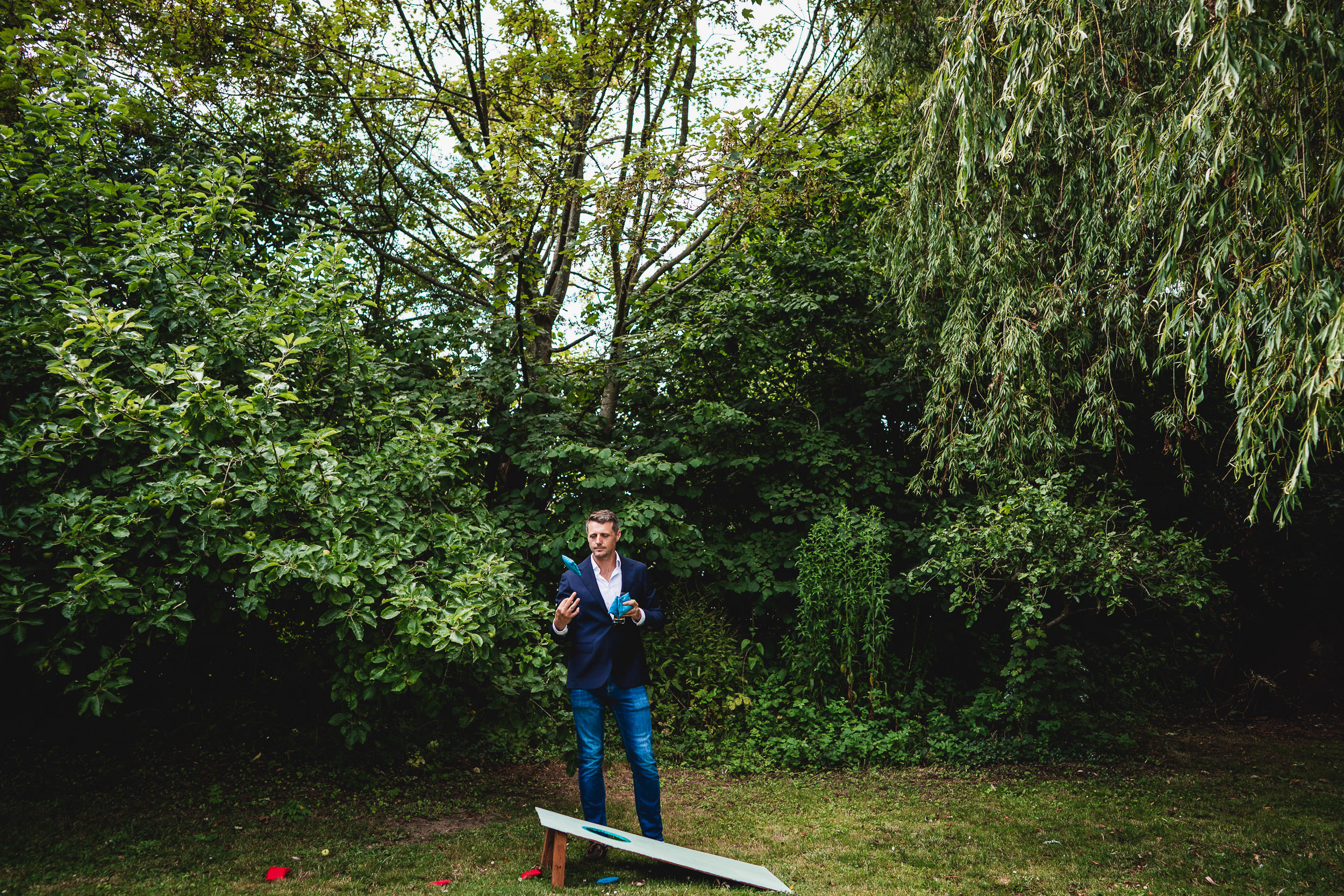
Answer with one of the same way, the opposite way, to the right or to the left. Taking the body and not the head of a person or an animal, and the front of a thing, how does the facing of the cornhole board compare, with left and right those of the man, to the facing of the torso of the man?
to the left

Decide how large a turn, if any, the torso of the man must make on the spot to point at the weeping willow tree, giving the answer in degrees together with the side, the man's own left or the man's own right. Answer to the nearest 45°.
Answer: approximately 90° to the man's own left

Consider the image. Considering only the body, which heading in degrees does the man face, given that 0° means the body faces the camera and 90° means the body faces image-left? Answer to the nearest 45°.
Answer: approximately 0°

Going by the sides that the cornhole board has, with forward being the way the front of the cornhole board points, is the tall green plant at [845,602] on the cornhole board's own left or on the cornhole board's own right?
on the cornhole board's own left

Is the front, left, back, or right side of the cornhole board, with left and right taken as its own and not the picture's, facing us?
right

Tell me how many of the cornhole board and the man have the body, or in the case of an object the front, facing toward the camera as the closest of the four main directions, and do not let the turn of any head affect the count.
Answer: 1

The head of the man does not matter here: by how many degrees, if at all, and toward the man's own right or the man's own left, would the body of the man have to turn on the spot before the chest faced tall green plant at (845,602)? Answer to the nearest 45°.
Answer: approximately 135° to the man's own left
